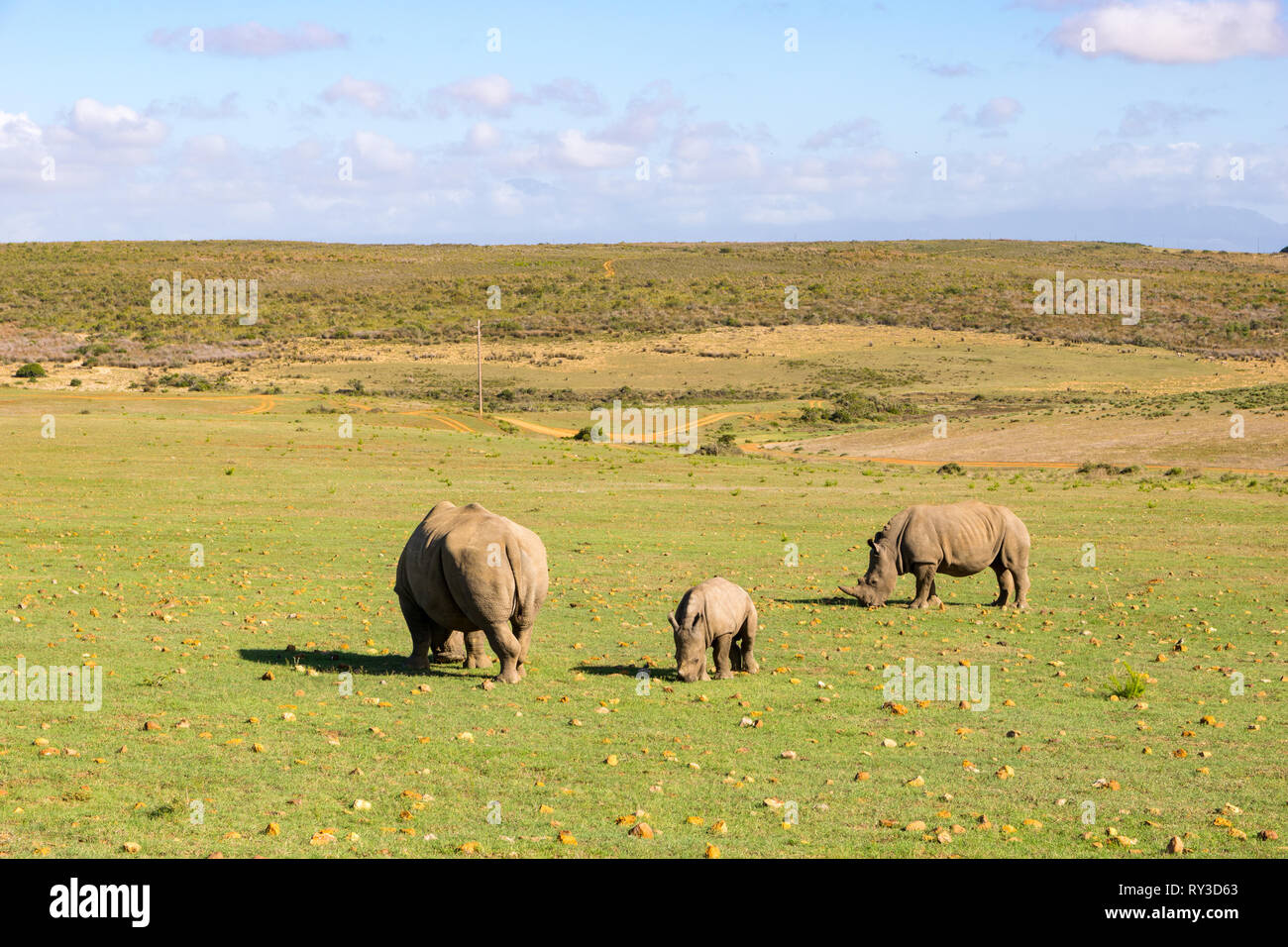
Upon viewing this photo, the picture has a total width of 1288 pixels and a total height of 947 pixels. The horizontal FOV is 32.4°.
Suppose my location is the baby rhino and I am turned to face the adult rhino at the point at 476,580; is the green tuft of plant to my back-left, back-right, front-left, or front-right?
back-left

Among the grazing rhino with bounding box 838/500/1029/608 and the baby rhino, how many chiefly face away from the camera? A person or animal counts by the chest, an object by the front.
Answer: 0

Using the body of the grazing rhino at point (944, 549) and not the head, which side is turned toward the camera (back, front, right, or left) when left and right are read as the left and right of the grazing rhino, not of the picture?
left

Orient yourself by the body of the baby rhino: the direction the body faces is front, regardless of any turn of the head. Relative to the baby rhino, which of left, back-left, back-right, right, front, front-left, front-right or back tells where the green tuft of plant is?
back-left

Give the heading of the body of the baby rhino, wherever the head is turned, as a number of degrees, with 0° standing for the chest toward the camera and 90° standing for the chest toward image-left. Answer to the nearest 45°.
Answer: approximately 45°

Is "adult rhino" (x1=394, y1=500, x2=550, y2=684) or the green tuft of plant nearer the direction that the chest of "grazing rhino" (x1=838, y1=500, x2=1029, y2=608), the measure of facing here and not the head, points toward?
the adult rhino

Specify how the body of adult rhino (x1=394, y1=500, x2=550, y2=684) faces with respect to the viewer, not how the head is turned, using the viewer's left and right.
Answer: facing away from the viewer and to the left of the viewer

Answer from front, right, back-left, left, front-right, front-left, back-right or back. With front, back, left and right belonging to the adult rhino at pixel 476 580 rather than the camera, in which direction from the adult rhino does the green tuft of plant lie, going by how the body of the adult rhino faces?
back-right

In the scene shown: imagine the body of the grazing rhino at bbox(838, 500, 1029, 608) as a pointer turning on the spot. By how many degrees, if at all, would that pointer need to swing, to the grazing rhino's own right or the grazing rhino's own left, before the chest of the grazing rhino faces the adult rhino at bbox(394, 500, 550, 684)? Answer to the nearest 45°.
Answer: approximately 45° to the grazing rhino's own left

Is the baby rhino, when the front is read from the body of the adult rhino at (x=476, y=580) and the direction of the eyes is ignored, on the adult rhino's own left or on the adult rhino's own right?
on the adult rhino's own right

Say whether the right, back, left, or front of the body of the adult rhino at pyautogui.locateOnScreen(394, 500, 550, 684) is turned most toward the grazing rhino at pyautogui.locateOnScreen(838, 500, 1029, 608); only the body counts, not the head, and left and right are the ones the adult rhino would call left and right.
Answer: right
